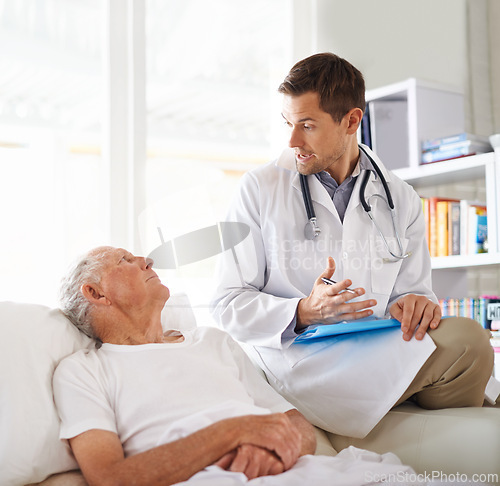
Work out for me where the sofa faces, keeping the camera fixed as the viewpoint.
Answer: facing the viewer

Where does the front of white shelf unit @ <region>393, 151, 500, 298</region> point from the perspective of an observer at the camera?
facing the viewer and to the left of the viewer

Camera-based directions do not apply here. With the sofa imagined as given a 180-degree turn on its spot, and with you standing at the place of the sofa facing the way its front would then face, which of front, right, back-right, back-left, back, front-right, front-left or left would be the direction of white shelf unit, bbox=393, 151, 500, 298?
front-right

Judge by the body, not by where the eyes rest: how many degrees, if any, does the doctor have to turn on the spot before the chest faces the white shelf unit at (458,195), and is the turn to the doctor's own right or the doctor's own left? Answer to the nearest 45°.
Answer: approximately 135° to the doctor's own left

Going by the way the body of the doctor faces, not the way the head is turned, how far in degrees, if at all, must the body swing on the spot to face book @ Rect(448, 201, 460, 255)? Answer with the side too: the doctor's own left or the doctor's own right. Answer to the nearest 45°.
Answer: approximately 135° to the doctor's own left

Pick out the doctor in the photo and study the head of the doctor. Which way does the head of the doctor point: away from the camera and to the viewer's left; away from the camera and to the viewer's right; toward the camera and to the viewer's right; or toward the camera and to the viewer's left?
toward the camera and to the viewer's left

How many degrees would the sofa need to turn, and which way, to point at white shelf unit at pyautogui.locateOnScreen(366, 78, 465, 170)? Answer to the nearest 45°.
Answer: approximately 135° to its left

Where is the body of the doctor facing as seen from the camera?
toward the camera

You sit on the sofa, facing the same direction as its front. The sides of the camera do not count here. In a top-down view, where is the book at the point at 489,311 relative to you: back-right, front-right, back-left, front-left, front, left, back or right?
back-left
